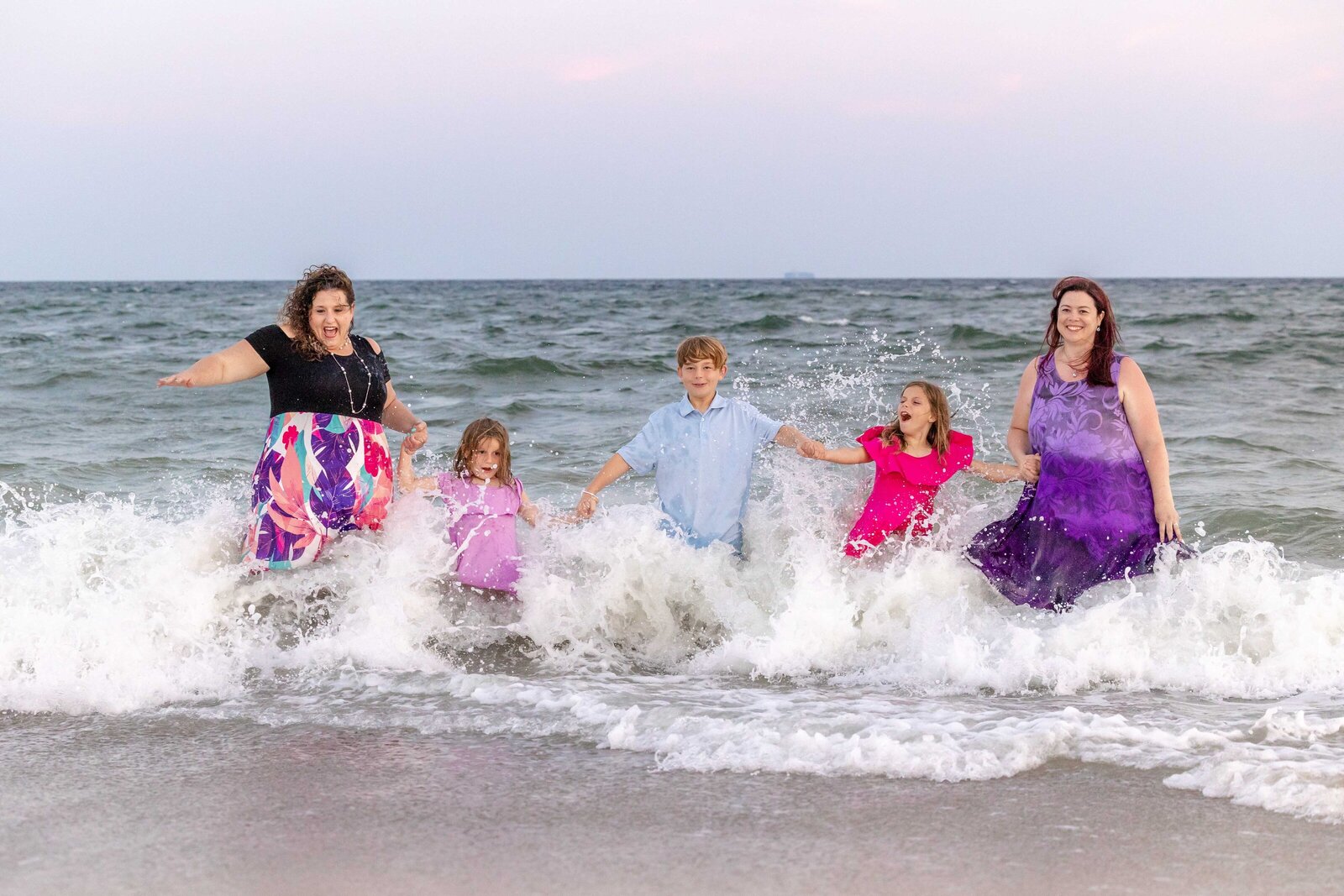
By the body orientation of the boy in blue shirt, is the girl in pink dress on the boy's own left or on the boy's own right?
on the boy's own left

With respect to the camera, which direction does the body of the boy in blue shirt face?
toward the camera

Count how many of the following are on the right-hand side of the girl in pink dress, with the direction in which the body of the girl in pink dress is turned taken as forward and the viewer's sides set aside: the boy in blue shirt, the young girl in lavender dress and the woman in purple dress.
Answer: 2

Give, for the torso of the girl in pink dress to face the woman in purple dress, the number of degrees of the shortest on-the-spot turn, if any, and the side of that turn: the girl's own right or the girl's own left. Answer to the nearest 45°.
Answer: approximately 90° to the girl's own left

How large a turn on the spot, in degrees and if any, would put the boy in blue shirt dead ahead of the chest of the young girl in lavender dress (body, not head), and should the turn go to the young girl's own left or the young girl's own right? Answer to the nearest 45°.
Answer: approximately 90° to the young girl's own left

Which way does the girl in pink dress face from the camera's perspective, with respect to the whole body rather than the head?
toward the camera

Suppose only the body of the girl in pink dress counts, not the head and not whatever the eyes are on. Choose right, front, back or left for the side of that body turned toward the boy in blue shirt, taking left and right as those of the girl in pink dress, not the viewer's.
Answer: right

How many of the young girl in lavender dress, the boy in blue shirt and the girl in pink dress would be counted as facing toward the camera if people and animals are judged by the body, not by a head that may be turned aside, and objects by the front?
3

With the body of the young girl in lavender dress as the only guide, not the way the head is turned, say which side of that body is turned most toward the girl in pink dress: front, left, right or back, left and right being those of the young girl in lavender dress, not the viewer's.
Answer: left

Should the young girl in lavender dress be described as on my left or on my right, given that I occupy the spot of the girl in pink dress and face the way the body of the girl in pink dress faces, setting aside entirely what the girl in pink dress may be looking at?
on my right

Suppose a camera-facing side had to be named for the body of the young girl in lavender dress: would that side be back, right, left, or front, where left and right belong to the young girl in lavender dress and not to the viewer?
front

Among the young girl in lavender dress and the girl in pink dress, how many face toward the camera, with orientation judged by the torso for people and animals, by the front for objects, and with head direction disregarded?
2

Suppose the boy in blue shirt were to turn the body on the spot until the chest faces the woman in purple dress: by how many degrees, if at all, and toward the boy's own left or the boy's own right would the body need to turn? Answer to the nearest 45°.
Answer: approximately 90° to the boy's own left
